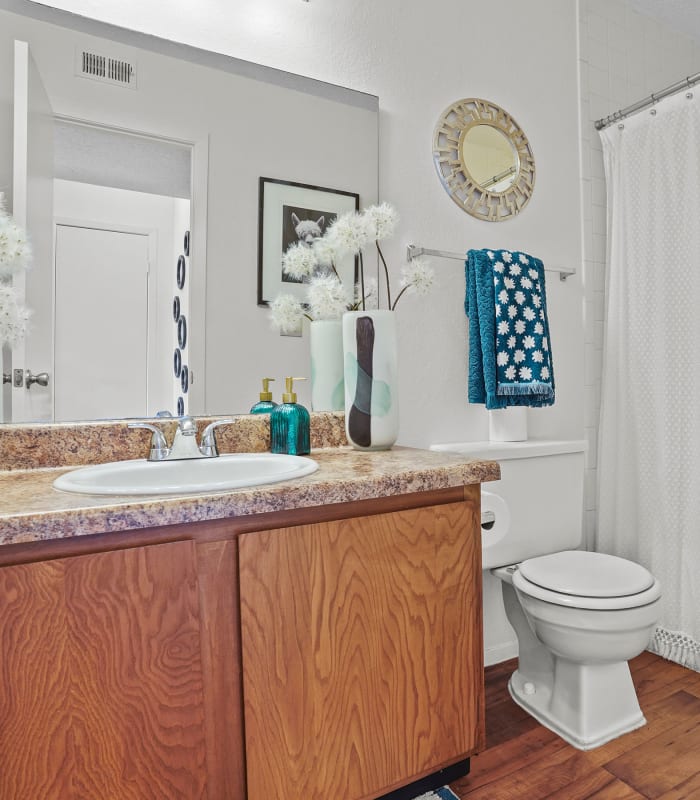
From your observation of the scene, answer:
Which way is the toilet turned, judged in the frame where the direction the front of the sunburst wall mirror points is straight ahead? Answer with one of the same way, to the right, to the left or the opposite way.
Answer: the same way

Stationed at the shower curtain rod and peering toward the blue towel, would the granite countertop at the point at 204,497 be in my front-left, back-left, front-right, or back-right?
front-left

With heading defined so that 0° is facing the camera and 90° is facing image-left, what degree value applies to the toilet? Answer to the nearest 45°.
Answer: approximately 315°

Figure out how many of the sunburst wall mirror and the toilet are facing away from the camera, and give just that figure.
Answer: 0

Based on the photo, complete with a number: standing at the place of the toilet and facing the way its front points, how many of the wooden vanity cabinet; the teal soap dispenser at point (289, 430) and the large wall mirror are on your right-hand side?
3

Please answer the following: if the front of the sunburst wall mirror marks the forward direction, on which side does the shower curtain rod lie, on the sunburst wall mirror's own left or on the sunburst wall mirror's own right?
on the sunburst wall mirror's own left
